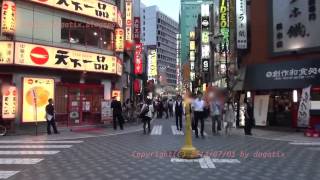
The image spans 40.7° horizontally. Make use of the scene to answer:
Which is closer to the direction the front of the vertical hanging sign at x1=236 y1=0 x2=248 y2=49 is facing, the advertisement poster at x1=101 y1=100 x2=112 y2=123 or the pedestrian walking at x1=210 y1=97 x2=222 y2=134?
the pedestrian walking

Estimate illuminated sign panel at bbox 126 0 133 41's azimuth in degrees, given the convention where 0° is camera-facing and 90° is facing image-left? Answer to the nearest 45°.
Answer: approximately 0°

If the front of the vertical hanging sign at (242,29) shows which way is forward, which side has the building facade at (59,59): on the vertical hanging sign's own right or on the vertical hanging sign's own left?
on the vertical hanging sign's own right

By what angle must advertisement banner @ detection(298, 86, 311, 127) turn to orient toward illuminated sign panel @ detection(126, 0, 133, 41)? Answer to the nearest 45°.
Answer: approximately 90° to its right

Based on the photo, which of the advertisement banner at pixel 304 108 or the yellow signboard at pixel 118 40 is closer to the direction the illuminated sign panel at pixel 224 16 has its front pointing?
the advertisement banner

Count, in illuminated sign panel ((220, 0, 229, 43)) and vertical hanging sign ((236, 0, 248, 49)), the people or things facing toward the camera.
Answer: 2
